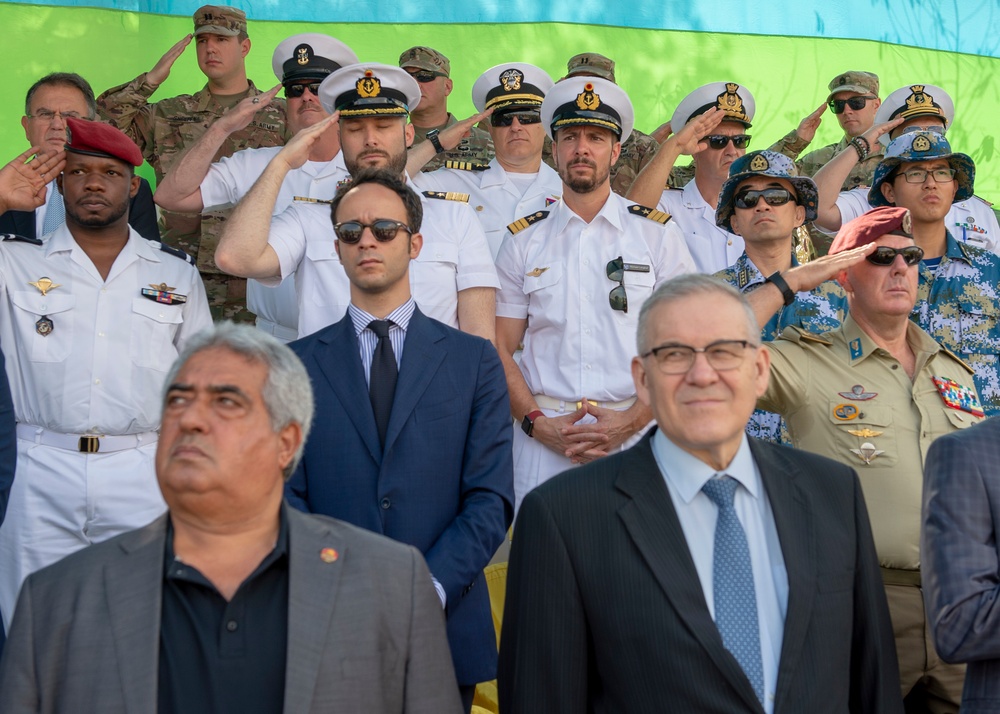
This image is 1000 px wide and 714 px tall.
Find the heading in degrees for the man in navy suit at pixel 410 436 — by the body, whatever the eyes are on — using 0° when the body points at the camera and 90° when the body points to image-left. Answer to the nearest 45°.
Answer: approximately 0°

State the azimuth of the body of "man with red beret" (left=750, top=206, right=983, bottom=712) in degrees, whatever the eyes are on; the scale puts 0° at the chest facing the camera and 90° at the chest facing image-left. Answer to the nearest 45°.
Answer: approximately 315°

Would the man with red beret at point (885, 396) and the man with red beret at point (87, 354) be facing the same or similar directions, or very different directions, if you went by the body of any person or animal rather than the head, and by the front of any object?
same or similar directions

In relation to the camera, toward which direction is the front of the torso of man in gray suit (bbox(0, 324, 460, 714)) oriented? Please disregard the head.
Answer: toward the camera

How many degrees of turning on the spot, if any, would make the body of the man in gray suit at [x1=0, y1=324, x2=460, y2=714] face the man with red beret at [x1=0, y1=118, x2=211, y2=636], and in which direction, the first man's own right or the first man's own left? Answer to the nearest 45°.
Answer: approximately 180°

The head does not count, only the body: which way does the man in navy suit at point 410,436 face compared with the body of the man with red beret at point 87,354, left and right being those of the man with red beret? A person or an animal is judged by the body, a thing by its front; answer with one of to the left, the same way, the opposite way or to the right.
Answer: the same way

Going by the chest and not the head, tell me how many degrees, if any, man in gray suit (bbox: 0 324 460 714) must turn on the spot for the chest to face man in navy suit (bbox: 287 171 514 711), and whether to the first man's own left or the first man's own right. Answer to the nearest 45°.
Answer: approximately 135° to the first man's own left

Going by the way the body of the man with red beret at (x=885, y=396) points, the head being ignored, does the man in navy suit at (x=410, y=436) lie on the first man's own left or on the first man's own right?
on the first man's own right

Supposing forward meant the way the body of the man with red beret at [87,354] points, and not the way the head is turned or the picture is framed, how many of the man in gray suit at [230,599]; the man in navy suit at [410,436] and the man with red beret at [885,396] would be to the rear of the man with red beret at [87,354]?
0

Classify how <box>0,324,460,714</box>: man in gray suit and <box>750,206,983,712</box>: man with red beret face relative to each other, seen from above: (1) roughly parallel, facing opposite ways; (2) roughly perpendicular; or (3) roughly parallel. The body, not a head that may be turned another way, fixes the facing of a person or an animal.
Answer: roughly parallel

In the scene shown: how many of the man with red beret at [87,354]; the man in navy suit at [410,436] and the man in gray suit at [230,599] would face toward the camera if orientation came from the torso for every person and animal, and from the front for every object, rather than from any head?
3

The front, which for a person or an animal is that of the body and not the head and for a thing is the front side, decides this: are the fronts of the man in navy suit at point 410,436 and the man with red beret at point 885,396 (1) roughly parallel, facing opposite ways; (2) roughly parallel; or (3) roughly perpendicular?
roughly parallel

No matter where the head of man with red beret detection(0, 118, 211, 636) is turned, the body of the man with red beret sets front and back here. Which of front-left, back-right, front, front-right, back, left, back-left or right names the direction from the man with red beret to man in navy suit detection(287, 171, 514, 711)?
front-left

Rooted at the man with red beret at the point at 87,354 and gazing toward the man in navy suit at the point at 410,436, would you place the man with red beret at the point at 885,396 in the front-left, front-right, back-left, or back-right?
front-left

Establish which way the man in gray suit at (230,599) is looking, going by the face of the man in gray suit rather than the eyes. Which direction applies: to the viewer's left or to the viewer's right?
to the viewer's left

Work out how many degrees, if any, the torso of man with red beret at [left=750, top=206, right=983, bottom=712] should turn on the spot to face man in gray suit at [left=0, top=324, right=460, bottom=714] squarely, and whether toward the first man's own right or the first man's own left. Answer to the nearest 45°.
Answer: approximately 90° to the first man's own right

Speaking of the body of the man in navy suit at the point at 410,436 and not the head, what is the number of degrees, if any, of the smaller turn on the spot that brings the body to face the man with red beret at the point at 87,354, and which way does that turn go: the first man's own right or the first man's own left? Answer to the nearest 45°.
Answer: approximately 135° to the first man's own right

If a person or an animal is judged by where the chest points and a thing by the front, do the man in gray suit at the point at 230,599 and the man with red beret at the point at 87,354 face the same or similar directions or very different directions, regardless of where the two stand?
same or similar directions

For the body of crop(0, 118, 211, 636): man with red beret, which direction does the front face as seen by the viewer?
toward the camera
